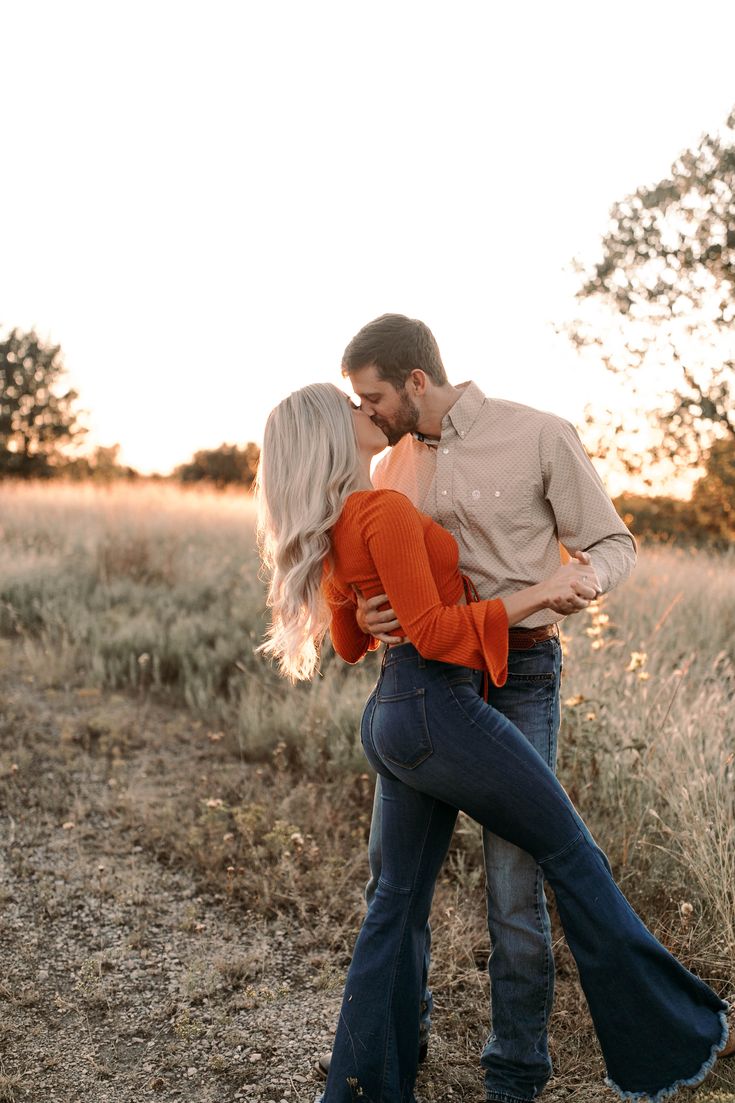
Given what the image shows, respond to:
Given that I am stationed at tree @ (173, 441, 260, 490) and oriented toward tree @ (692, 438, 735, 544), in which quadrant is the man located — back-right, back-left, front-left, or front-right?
front-right

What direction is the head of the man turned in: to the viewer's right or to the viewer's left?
to the viewer's left

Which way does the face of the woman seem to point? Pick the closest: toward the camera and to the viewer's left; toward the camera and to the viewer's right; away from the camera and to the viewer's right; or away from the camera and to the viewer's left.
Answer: away from the camera and to the viewer's right

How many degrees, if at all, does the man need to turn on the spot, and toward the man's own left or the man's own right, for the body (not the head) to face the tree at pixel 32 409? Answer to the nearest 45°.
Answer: approximately 90° to the man's own right

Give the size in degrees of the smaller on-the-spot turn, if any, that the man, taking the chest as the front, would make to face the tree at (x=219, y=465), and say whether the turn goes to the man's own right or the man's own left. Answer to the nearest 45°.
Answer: approximately 135° to the man's own right

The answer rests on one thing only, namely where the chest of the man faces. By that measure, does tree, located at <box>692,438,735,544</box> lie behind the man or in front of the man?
behind

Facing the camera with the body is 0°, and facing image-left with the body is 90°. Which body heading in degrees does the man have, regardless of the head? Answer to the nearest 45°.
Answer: approximately 45°

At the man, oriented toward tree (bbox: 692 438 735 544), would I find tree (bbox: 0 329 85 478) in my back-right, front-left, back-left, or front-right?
front-left
